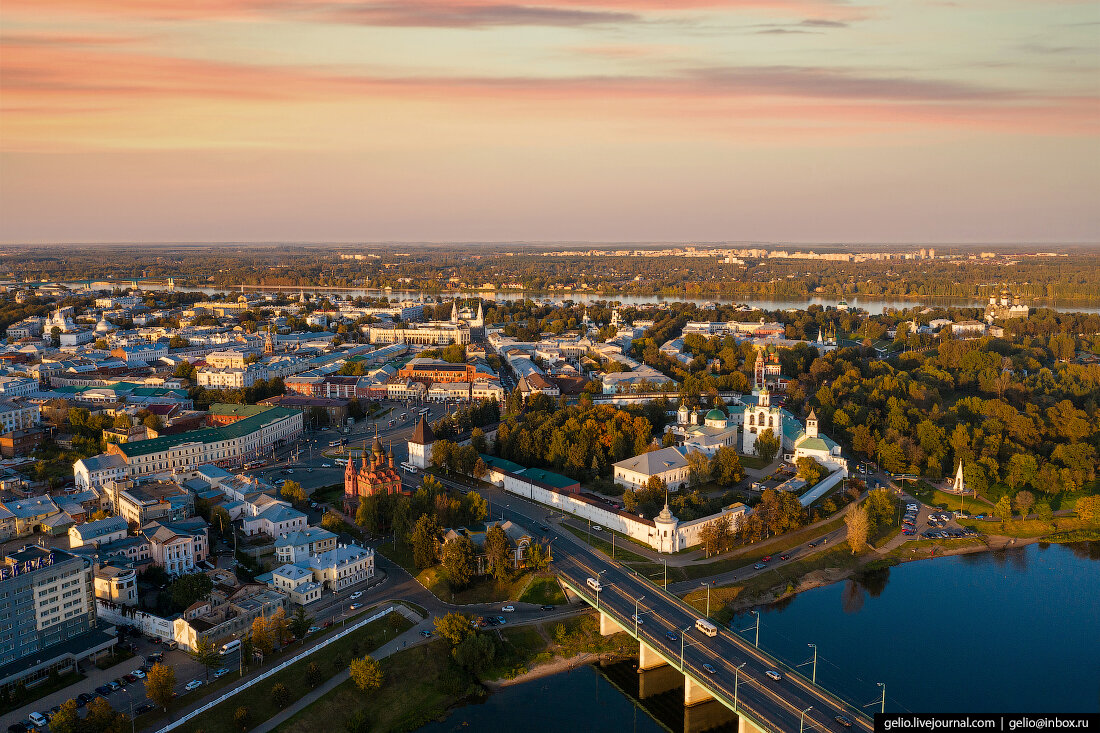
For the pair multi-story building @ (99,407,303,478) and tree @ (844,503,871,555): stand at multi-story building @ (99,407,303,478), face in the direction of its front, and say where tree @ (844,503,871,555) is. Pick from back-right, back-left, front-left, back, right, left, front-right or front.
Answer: front

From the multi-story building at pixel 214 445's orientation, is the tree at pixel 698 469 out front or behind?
out front

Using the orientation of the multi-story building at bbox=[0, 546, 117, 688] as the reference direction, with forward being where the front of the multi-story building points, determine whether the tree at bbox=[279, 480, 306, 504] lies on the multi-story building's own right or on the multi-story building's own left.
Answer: on the multi-story building's own left

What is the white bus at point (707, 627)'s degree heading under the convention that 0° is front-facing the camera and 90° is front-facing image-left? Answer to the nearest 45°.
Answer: approximately 135°

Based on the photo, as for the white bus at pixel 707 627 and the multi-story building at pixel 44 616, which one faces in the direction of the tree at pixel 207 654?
the multi-story building

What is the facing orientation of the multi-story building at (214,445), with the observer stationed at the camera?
facing the viewer and to the right of the viewer

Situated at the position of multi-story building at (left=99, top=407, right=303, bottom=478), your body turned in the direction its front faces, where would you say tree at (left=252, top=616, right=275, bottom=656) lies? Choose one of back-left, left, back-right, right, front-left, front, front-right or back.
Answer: front-right

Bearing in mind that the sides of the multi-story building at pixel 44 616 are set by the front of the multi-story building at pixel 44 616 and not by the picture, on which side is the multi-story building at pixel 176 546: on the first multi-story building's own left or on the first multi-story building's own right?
on the first multi-story building's own left

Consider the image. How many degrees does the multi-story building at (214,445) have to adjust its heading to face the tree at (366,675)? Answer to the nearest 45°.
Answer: approximately 45° to its right
